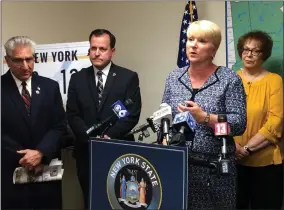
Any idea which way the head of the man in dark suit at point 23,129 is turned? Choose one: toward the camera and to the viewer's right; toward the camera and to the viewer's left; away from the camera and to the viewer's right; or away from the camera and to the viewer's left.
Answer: toward the camera and to the viewer's right

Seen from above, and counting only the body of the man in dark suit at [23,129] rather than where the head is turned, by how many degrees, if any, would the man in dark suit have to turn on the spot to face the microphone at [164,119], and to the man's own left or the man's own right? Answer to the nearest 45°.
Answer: approximately 45° to the man's own left

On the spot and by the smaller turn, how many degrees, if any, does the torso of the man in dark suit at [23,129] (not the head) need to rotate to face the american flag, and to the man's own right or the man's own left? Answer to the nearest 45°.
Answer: approximately 90° to the man's own left

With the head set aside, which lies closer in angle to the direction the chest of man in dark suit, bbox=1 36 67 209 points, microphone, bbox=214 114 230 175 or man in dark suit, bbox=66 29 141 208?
the microphone

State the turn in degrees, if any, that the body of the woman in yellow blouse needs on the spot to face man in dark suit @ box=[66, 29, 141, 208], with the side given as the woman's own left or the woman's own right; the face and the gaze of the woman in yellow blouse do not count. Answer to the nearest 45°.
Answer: approximately 45° to the woman's own right

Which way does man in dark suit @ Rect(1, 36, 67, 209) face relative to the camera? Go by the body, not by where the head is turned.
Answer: toward the camera

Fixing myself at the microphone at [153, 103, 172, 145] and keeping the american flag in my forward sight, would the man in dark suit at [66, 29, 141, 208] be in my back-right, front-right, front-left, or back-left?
front-left

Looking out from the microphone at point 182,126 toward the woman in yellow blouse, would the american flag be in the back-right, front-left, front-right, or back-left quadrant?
front-left

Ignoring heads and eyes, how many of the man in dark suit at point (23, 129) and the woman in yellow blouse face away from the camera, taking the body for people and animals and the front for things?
0

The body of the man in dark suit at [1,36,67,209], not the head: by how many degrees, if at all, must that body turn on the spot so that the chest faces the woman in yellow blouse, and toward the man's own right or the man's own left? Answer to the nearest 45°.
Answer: approximately 90° to the man's own left

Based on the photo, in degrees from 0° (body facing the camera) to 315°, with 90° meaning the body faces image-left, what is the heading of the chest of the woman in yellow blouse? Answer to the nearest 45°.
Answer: approximately 45°

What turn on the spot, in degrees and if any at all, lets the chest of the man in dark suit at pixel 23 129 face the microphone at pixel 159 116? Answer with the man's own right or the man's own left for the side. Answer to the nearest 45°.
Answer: approximately 45° to the man's own left
